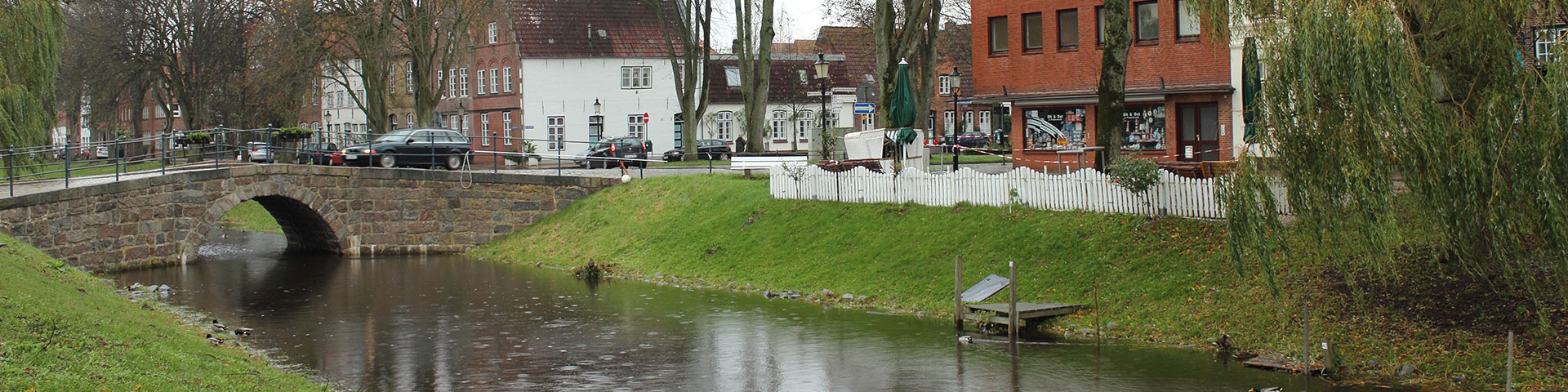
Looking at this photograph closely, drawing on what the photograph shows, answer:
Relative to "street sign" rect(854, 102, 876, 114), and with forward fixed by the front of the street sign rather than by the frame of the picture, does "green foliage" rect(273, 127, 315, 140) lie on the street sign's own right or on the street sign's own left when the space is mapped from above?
on the street sign's own right

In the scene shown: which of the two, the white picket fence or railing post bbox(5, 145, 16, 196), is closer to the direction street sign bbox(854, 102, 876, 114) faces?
the white picket fence

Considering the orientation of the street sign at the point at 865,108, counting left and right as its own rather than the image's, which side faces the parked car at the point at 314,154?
right

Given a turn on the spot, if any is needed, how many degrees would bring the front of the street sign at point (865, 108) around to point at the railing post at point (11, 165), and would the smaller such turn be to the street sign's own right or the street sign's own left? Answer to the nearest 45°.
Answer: approximately 90° to the street sign's own right

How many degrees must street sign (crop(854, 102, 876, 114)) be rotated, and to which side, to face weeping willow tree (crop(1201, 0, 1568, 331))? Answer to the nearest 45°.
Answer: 0° — it already faces it

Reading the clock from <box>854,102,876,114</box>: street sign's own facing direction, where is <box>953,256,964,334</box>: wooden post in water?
The wooden post in water is roughly at 12 o'clock from the street sign.

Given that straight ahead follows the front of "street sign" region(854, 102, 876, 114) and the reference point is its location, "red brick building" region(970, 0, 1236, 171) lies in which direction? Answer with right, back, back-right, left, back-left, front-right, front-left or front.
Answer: left

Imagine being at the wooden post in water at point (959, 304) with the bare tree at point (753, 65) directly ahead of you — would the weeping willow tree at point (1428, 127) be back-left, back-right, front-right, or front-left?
back-right

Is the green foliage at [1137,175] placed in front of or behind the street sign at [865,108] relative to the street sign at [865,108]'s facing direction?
in front

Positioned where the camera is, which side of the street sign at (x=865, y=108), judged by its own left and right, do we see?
front
